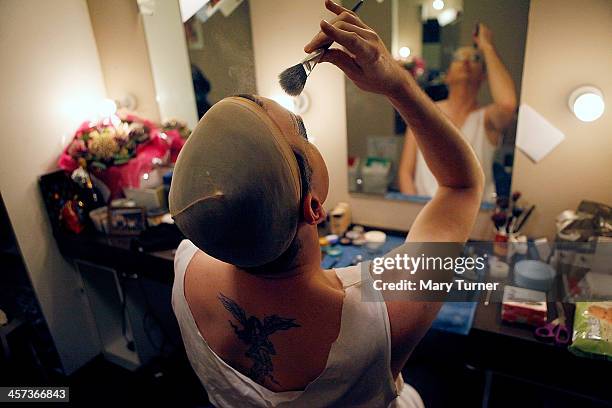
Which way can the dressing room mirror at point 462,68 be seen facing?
toward the camera

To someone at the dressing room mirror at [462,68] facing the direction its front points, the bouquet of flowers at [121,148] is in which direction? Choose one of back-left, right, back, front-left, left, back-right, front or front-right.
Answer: right

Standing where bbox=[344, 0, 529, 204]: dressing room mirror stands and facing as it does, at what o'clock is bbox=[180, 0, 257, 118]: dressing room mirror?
bbox=[180, 0, 257, 118]: dressing room mirror is roughly at 3 o'clock from bbox=[344, 0, 529, 204]: dressing room mirror.

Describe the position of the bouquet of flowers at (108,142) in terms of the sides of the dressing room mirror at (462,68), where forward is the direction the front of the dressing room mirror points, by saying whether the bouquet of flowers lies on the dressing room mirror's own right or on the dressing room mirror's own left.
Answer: on the dressing room mirror's own right

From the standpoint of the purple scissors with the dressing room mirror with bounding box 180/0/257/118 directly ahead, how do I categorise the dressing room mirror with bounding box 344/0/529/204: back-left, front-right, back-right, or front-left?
front-right

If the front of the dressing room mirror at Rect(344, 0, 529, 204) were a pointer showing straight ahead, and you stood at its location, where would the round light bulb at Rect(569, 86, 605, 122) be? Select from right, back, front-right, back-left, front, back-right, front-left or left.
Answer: left
